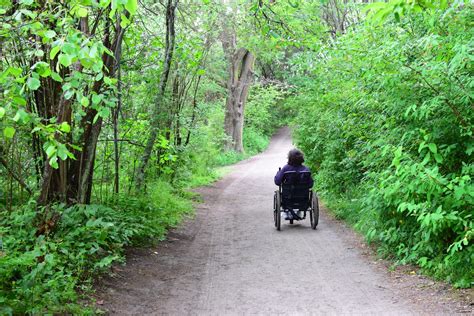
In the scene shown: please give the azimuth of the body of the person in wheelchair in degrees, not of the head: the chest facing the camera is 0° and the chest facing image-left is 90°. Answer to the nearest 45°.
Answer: approximately 180°

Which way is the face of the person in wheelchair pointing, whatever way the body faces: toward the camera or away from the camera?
away from the camera

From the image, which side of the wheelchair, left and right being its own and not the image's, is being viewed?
back
